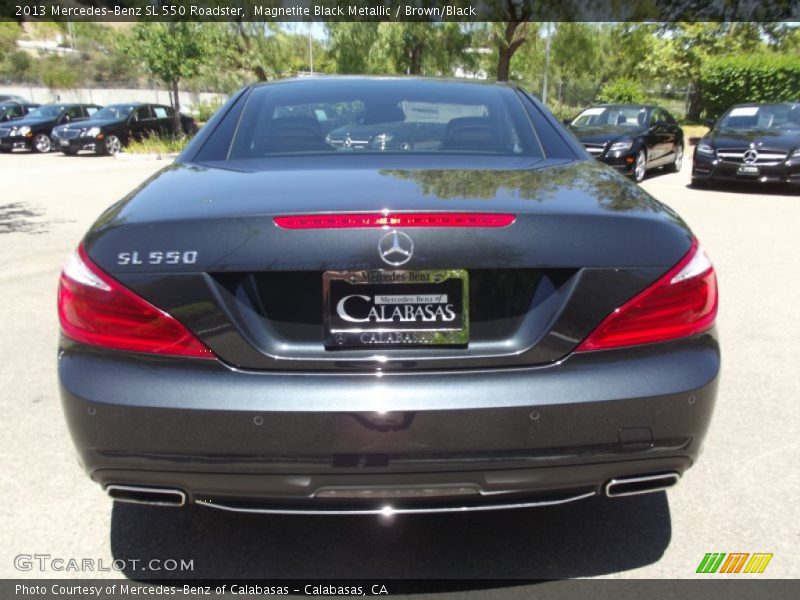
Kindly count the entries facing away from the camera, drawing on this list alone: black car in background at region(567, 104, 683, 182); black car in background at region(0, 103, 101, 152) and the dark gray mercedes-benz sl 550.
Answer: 1

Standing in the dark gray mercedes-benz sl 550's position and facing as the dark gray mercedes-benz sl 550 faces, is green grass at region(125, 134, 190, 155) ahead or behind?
ahead

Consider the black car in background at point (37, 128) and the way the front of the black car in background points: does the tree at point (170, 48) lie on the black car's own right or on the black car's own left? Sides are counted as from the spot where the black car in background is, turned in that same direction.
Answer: on the black car's own left

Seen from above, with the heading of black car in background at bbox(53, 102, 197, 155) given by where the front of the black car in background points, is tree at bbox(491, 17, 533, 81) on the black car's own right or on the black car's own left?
on the black car's own left

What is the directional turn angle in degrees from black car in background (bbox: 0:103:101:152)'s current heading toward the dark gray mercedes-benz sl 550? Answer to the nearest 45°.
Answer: approximately 45° to its left

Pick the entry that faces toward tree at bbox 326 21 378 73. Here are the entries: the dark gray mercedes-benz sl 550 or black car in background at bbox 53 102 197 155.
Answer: the dark gray mercedes-benz sl 550

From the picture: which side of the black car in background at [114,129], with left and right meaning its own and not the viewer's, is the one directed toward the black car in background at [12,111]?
right

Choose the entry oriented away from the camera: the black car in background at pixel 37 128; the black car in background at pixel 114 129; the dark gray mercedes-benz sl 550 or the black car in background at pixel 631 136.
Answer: the dark gray mercedes-benz sl 550

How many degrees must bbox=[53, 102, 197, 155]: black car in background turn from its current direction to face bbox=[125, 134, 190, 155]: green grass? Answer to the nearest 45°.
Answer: approximately 90° to its left

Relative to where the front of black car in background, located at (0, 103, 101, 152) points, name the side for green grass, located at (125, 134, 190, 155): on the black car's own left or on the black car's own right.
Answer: on the black car's own left

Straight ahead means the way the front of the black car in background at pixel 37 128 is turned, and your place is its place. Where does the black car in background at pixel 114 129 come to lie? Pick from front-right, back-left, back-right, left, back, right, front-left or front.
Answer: left

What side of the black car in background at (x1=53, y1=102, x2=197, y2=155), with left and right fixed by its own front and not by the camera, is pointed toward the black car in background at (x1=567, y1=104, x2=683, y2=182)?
left

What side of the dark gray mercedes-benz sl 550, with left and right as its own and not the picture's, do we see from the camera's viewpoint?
back

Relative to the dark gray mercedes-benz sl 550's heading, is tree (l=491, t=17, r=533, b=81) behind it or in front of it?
in front

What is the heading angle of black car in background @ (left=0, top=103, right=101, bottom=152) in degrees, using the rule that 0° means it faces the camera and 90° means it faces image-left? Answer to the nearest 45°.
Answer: approximately 45°

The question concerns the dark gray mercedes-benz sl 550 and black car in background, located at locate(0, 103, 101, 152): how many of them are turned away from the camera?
1

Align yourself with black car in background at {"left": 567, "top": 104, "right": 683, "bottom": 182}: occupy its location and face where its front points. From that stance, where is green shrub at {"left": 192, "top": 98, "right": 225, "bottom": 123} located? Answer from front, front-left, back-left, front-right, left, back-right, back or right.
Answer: right

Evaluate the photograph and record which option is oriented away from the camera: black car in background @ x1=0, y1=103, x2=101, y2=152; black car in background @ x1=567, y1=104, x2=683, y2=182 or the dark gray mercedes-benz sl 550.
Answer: the dark gray mercedes-benz sl 550
